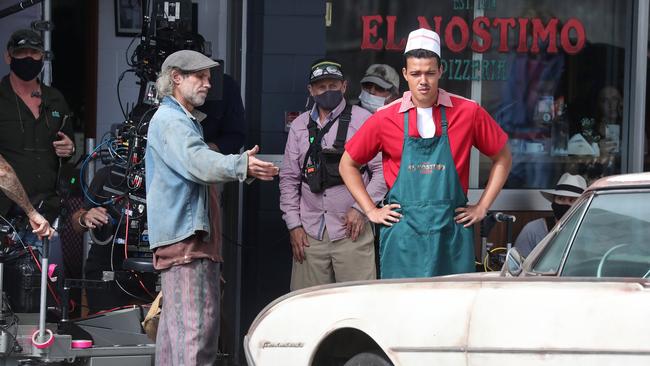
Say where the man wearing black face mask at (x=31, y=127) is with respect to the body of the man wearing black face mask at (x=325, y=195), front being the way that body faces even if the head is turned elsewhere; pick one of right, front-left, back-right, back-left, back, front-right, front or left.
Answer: right

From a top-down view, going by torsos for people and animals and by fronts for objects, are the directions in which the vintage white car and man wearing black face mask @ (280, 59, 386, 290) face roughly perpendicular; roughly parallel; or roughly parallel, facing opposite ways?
roughly perpendicular

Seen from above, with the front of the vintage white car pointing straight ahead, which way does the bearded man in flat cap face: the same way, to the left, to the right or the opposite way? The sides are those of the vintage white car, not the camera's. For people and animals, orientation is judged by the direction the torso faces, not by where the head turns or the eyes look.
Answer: the opposite way

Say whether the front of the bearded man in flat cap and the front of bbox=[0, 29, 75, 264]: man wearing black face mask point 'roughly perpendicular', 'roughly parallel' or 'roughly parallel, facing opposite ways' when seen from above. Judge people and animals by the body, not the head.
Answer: roughly perpendicular

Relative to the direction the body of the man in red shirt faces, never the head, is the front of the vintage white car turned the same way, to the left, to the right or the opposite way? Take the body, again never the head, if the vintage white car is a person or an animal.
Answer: to the right

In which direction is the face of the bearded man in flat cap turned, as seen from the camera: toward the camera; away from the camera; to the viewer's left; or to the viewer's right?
to the viewer's right

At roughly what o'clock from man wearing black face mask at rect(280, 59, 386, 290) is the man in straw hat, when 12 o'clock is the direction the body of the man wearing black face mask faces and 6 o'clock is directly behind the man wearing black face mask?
The man in straw hat is roughly at 8 o'clock from the man wearing black face mask.

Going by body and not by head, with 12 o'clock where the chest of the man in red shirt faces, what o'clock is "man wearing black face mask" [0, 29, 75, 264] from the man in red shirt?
The man wearing black face mask is roughly at 4 o'clock from the man in red shirt.

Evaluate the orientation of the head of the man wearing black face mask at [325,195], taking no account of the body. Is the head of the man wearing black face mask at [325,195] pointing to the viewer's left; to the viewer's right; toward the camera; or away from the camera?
toward the camera

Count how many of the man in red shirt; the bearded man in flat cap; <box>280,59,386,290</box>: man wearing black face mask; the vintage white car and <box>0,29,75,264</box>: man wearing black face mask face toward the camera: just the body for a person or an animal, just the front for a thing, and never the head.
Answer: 3

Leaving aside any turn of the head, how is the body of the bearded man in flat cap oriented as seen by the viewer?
to the viewer's right

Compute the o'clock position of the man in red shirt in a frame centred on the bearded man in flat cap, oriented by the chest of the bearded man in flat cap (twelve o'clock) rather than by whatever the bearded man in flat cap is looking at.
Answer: The man in red shirt is roughly at 12 o'clock from the bearded man in flat cap.

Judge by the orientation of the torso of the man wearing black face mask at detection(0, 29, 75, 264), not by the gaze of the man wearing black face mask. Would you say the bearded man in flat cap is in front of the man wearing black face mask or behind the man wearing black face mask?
in front

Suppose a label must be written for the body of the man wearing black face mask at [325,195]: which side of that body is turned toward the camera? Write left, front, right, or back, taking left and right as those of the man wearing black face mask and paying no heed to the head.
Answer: front

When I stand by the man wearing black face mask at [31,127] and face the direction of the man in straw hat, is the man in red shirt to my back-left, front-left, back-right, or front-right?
front-right

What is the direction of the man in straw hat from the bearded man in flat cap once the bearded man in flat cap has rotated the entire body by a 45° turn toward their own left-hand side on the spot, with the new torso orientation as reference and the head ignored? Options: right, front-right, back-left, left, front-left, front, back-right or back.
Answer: front

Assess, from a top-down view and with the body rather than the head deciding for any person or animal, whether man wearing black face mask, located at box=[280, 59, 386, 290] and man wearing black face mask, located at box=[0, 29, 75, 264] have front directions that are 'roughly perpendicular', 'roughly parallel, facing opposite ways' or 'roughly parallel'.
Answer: roughly parallel

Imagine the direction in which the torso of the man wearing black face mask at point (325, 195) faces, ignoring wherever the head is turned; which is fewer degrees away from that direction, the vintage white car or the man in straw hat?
the vintage white car

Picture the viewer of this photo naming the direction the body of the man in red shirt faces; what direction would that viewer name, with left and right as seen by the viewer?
facing the viewer
